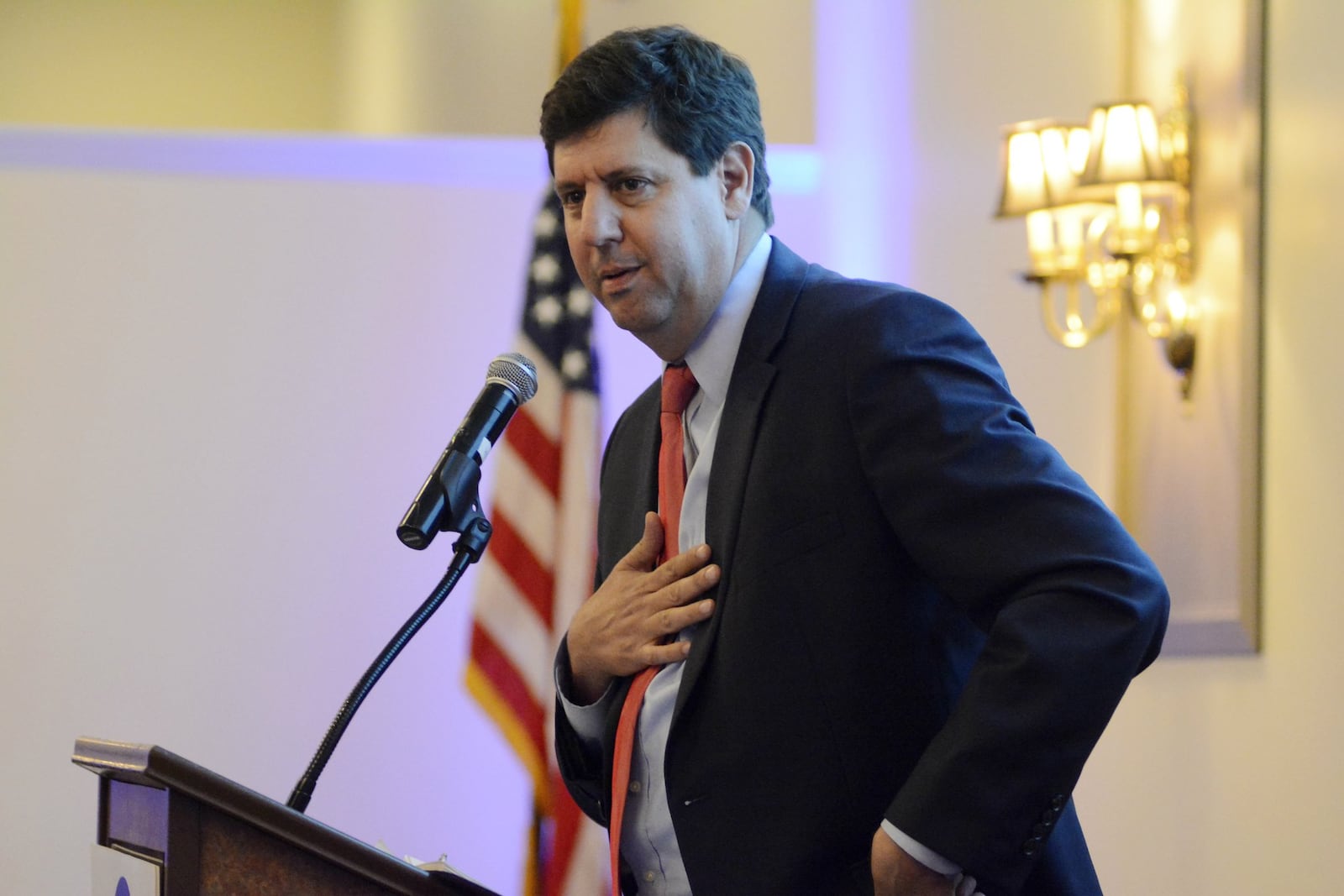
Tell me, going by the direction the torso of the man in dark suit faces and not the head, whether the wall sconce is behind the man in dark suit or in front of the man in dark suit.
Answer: behind

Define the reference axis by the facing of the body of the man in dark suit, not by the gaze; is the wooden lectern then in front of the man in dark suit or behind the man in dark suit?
in front

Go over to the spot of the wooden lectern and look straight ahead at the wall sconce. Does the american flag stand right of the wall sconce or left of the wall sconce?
left

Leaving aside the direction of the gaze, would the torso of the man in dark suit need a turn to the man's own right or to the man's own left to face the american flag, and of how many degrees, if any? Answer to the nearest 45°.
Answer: approximately 135° to the man's own right

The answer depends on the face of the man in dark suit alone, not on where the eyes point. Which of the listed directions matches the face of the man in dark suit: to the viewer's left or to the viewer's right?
to the viewer's left

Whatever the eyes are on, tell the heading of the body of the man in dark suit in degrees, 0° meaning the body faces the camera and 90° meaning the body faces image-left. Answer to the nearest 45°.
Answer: approximately 45°
